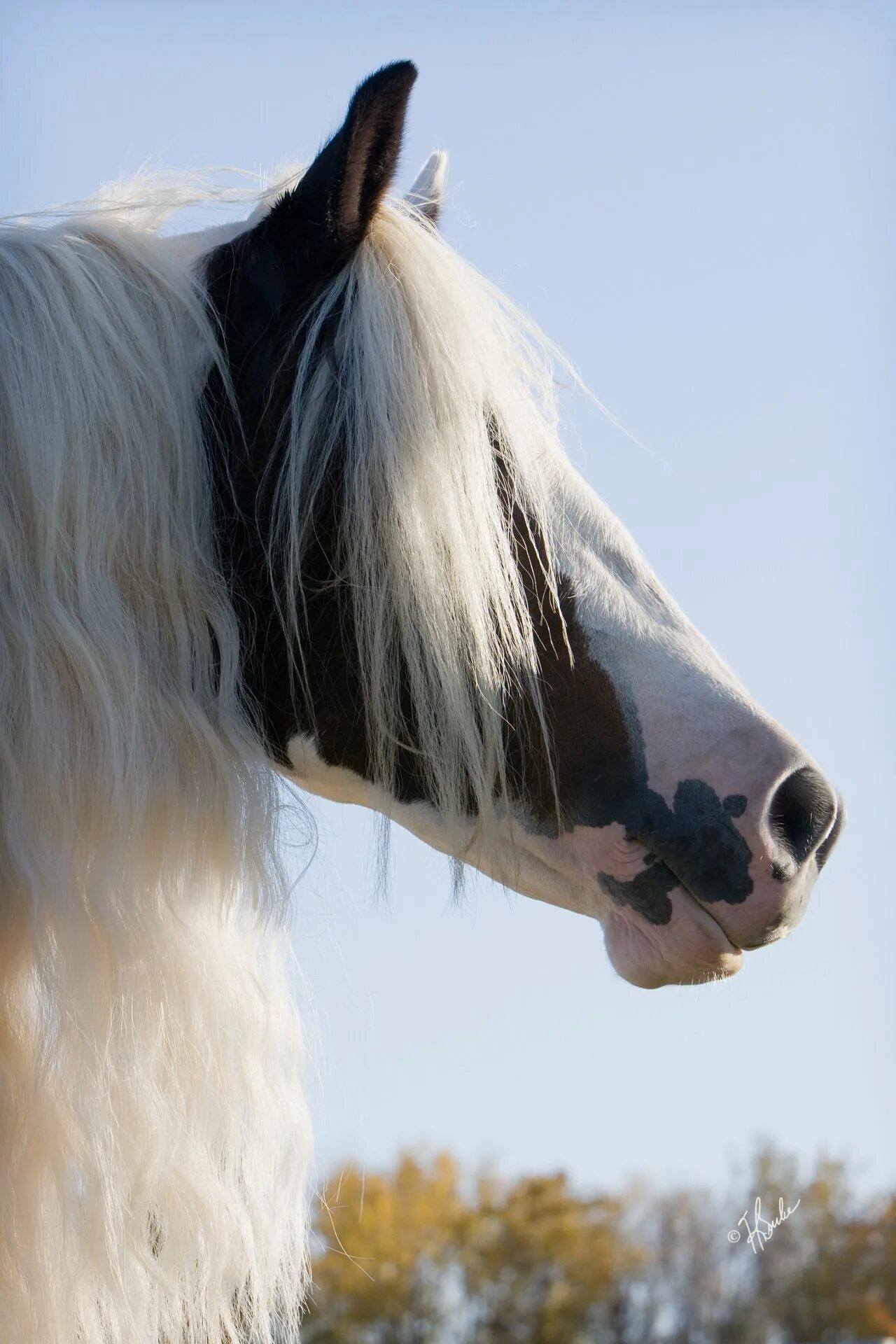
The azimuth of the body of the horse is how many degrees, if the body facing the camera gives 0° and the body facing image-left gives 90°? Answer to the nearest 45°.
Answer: approximately 270°
